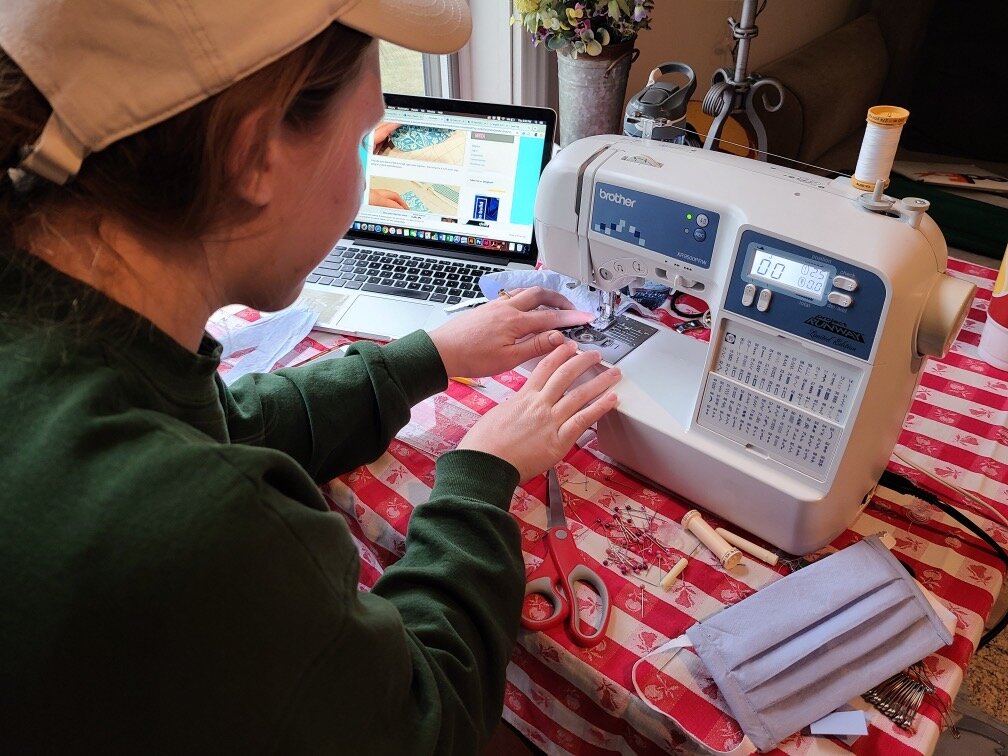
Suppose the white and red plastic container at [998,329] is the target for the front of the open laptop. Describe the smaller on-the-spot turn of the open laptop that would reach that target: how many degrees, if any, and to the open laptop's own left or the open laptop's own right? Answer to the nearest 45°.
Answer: approximately 90° to the open laptop's own left

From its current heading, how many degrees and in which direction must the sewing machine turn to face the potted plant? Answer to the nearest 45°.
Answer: approximately 90° to its right

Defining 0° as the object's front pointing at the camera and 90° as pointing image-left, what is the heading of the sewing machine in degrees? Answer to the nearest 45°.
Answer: approximately 45°

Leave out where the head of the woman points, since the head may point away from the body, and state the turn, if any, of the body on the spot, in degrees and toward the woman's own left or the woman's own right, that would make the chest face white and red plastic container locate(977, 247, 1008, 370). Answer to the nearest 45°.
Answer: approximately 45° to the woman's own right

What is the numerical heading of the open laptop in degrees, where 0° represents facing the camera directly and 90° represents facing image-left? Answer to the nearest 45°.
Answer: approximately 45°

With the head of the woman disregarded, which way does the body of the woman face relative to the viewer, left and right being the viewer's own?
facing away from the viewer and to the right of the viewer

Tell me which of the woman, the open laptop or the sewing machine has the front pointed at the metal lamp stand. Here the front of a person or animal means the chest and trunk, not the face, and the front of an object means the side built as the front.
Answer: the woman

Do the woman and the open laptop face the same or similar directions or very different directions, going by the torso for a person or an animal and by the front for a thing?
very different directions

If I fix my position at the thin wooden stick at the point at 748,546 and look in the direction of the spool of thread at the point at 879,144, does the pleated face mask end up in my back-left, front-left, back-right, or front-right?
back-right

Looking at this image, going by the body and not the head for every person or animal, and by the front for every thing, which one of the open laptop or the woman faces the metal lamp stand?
the woman

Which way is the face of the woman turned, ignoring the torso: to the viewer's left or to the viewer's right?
to the viewer's right

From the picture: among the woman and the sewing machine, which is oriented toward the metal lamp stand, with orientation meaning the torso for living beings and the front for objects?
the woman

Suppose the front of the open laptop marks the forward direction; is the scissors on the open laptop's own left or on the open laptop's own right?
on the open laptop's own left

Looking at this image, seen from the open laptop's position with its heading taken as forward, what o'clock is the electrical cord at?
The electrical cord is roughly at 9 o'clock from the open laptop.
